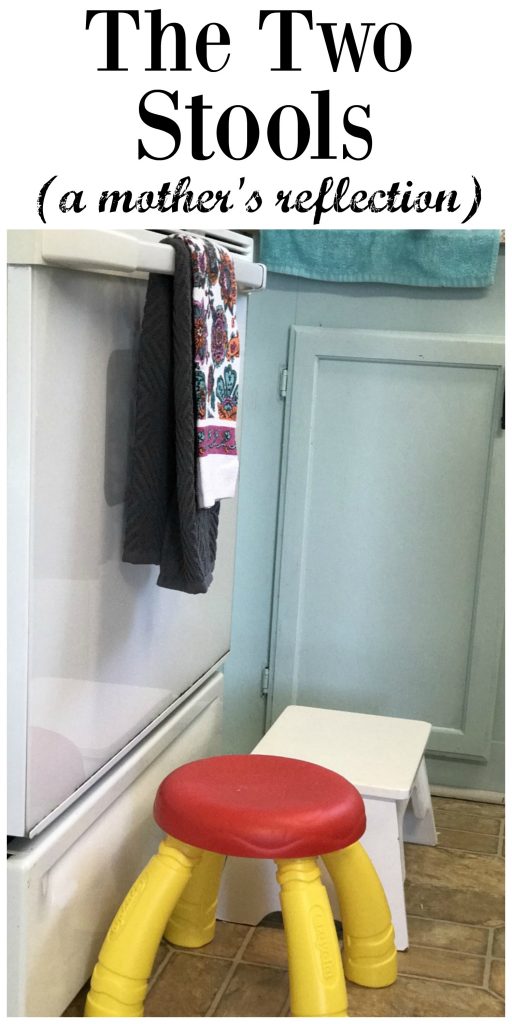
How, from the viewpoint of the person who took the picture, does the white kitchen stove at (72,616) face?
facing the viewer and to the right of the viewer

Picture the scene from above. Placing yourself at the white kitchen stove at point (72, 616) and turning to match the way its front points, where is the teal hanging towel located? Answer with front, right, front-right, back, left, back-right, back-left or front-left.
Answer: left

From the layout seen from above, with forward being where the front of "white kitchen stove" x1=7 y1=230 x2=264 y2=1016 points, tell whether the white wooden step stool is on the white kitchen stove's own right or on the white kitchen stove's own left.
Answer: on the white kitchen stove's own left
